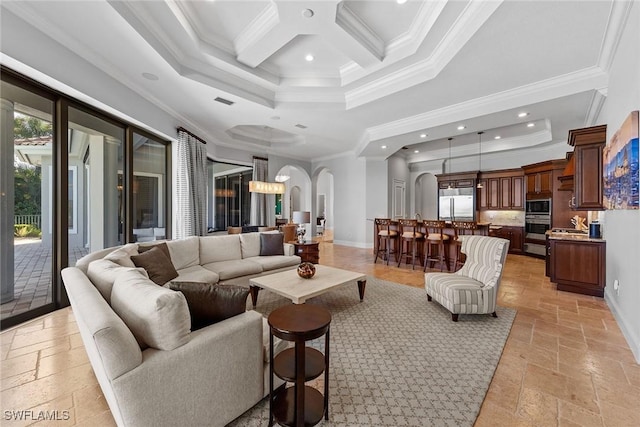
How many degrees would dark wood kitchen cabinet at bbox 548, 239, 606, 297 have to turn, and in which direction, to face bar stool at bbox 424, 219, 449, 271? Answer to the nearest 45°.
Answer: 0° — it already faces it

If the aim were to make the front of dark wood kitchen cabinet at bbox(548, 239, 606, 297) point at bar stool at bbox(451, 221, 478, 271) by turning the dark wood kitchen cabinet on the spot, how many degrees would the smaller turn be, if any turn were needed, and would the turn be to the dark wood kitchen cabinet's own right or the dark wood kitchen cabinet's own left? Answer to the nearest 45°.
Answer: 0° — it already faces it

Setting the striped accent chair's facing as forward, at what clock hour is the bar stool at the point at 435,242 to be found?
The bar stool is roughly at 4 o'clock from the striped accent chair.

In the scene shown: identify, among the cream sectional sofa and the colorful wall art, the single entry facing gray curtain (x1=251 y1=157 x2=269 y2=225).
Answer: the colorful wall art

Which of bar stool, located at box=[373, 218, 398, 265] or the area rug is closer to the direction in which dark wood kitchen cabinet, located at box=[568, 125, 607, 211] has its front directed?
the bar stool

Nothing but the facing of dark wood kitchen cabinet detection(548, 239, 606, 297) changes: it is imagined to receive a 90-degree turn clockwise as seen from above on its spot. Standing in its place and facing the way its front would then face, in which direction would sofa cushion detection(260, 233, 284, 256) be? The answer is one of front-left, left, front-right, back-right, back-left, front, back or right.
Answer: back-left

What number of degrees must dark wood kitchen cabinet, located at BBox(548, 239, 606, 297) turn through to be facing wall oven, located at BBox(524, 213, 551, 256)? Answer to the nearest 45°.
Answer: approximately 90° to its right

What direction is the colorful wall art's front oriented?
to the viewer's left

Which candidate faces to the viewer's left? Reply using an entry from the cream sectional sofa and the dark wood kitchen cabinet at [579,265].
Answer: the dark wood kitchen cabinet

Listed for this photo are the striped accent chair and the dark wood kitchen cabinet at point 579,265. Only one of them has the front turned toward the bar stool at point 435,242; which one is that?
the dark wood kitchen cabinet

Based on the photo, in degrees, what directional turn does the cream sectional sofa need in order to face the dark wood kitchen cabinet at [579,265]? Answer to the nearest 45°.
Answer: approximately 45° to its left

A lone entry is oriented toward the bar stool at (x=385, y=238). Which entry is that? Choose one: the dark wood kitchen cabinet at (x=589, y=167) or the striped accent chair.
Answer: the dark wood kitchen cabinet

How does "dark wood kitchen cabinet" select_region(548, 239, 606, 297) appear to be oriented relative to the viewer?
to the viewer's left

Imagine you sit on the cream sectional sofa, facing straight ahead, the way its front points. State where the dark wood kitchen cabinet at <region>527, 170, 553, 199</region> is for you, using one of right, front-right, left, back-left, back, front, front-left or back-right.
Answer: front-left

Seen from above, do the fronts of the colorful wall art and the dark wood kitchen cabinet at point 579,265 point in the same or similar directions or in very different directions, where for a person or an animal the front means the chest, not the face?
same or similar directions

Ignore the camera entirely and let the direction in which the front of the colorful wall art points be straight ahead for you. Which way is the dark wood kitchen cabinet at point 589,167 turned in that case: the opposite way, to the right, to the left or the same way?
the same way

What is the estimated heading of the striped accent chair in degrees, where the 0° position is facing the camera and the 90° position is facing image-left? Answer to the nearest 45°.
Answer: approximately 45°

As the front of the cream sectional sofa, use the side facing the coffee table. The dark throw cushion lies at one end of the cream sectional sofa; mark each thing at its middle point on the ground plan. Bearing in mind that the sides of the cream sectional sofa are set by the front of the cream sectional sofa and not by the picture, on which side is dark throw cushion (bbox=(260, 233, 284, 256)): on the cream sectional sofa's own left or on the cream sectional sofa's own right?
on the cream sectional sofa's own left

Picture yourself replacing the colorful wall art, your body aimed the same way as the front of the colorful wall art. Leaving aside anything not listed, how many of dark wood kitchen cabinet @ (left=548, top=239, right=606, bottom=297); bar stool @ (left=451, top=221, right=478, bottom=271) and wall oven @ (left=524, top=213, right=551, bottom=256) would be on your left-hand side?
0
